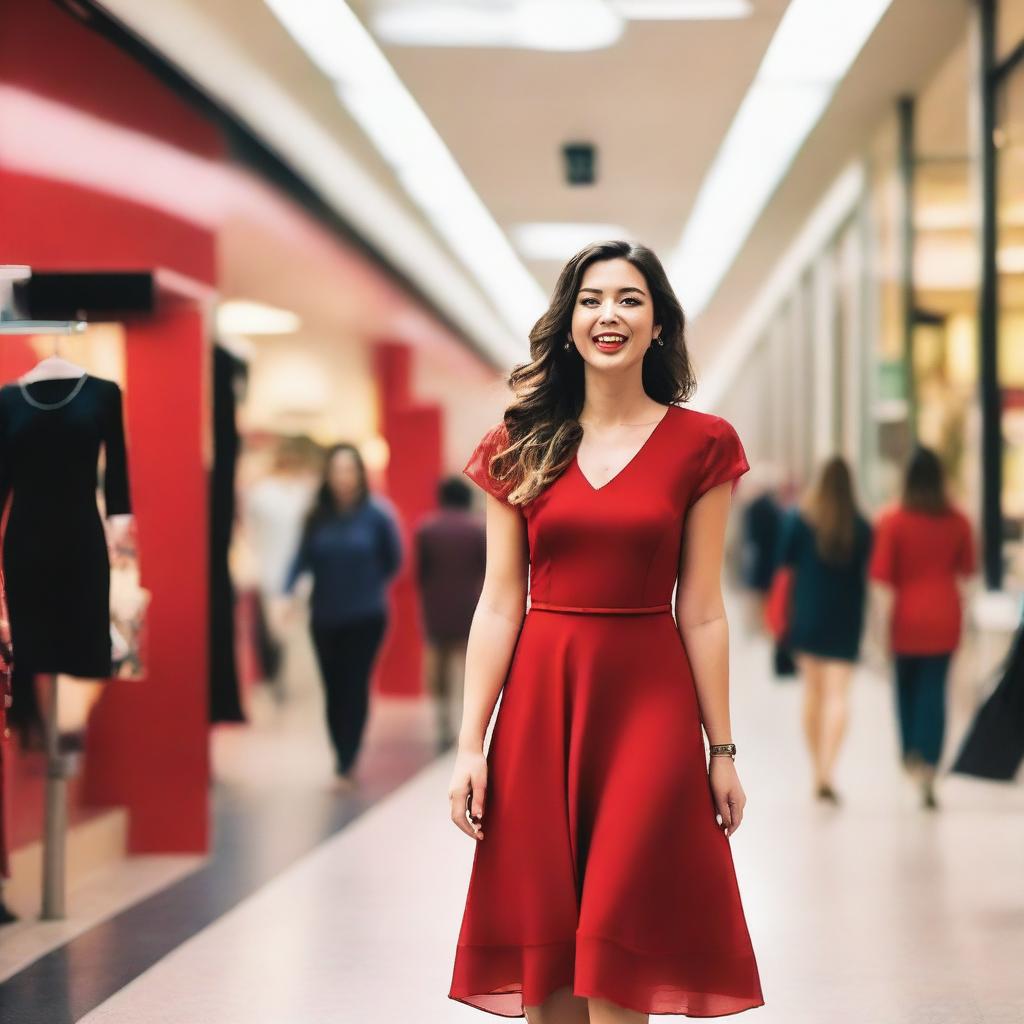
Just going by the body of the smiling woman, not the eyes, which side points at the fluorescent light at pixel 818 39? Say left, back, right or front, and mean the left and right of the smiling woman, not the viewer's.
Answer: back

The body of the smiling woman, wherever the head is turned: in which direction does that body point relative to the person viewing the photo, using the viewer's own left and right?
facing the viewer

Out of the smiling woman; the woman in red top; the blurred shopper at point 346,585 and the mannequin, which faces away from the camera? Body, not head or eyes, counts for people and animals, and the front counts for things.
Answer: the woman in red top

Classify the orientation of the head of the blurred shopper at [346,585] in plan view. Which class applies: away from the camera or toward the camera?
toward the camera

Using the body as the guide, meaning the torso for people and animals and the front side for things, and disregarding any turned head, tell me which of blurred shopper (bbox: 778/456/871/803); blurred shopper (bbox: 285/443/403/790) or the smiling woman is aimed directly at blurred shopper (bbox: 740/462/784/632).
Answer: blurred shopper (bbox: 778/456/871/803)

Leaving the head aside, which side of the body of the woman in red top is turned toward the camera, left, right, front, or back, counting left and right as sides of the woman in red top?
back

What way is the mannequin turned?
toward the camera

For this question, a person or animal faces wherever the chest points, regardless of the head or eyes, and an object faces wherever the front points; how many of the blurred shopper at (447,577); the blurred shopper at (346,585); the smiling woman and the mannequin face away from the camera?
1

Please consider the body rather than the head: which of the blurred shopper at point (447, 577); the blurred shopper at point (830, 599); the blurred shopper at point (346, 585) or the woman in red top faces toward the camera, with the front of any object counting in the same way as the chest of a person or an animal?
the blurred shopper at point (346, 585)

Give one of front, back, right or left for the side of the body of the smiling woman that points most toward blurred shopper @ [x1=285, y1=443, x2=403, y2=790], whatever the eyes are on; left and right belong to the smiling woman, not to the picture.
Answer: back

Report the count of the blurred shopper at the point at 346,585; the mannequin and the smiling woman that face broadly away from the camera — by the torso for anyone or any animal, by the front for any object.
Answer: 0

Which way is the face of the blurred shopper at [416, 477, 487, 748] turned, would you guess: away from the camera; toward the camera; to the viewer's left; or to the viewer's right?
away from the camera

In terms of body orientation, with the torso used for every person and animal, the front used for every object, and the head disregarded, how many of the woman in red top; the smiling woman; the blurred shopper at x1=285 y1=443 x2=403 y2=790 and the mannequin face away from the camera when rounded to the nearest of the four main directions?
1

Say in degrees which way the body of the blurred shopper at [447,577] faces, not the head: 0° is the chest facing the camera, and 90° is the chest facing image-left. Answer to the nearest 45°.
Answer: approximately 180°

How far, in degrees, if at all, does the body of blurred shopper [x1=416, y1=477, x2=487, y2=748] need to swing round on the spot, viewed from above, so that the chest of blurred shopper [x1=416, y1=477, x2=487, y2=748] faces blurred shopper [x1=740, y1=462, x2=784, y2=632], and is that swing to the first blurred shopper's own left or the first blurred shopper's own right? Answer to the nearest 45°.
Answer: approximately 45° to the first blurred shopper's own right
